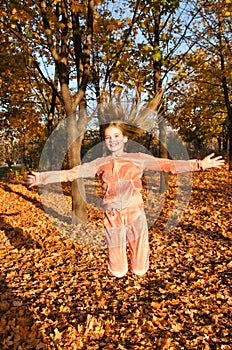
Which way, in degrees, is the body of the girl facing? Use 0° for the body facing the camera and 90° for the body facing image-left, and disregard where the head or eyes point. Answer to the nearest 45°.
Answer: approximately 0°

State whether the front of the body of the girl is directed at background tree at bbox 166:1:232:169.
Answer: no
